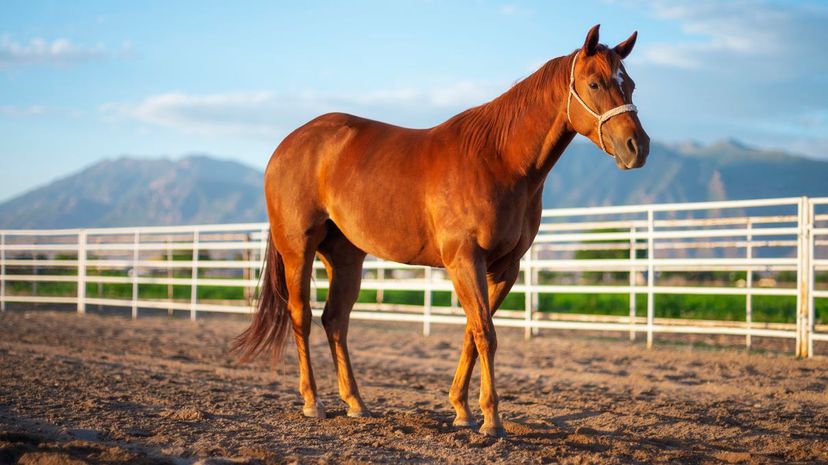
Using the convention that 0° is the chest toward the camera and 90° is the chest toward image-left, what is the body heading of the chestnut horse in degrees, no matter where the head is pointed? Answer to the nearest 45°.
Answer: approximately 315°
